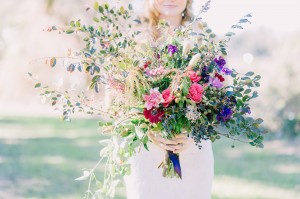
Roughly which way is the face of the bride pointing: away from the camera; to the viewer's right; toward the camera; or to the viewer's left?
toward the camera

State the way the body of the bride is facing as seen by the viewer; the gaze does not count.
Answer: toward the camera
